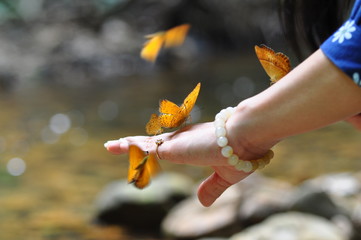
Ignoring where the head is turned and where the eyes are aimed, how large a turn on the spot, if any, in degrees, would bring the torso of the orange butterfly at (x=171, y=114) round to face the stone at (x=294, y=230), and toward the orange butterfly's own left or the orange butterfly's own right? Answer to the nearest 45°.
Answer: approximately 90° to the orange butterfly's own left

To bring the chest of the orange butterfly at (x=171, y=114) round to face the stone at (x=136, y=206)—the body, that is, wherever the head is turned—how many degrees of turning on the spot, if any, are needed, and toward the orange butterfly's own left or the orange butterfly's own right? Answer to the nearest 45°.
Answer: approximately 90° to the orange butterfly's own left
